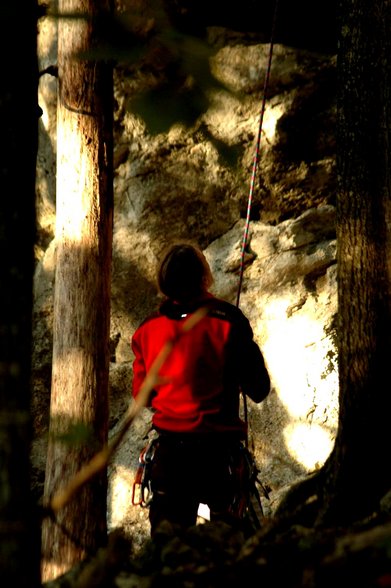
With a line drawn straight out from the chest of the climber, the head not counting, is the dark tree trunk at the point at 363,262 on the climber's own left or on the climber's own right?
on the climber's own right

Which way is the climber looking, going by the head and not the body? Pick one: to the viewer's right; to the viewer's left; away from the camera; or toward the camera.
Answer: away from the camera

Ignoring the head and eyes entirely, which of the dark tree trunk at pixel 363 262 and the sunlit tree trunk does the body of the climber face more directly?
the dark tree trunk

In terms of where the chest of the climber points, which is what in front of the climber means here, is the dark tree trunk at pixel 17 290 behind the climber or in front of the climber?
behind

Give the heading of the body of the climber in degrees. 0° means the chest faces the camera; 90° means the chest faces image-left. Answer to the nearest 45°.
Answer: approximately 180°

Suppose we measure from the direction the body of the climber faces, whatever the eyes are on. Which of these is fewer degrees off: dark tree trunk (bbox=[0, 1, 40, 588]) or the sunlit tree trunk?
the sunlit tree trunk
